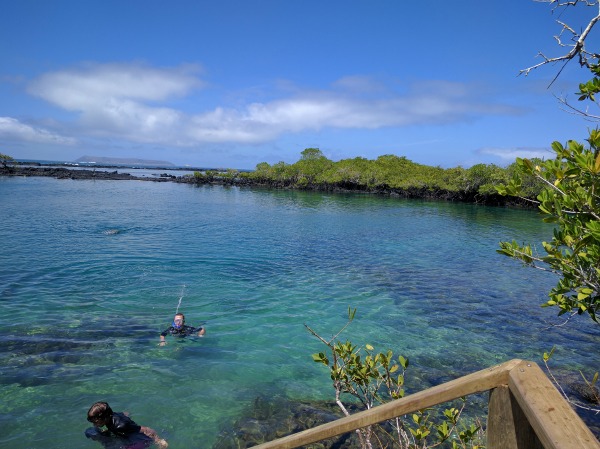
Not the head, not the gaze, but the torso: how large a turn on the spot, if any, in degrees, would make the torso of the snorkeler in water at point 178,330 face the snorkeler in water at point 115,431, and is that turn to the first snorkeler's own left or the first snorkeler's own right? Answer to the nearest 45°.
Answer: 0° — they already face them

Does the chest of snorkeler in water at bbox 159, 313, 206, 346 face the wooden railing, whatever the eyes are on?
yes

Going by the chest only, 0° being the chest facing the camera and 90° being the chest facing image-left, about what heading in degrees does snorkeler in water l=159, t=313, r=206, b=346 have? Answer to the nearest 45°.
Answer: approximately 0°

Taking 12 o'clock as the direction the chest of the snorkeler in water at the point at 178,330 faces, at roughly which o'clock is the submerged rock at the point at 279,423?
The submerged rock is roughly at 11 o'clock from the snorkeler in water.

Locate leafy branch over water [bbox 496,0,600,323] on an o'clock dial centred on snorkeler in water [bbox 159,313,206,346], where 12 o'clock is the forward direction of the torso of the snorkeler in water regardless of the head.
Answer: The leafy branch over water is roughly at 11 o'clock from the snorkeler in water.
